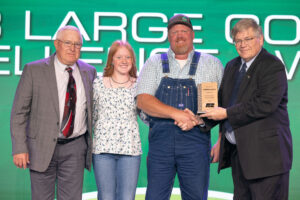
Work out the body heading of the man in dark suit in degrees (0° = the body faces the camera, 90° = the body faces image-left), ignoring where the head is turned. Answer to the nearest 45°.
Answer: approximately 45°

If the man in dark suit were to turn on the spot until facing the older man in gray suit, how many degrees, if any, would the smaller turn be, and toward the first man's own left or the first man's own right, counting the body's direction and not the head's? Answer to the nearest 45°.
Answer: approximately 45° to the first man's own right

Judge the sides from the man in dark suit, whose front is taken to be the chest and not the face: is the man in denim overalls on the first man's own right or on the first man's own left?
on the first man's own right

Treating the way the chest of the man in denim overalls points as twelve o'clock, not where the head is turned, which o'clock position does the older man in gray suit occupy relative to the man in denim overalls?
The older man in gray suit is roughly at 3 o'clock from the man in denim overalls.

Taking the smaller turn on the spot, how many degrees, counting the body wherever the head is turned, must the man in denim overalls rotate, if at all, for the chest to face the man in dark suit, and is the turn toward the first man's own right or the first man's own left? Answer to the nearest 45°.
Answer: approximately 45° to the first man's own left

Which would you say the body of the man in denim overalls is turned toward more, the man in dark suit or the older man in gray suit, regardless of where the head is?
the man in dark suit
